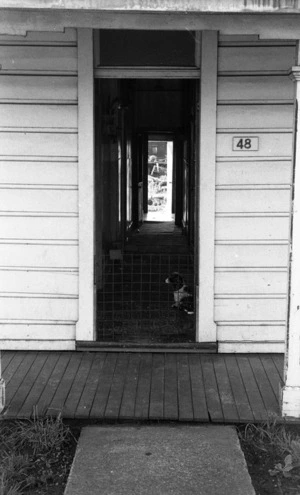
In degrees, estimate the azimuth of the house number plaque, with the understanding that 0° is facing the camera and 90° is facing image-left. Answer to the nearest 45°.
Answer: approximately 0°

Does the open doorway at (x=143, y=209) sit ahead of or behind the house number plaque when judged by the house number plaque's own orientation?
behind

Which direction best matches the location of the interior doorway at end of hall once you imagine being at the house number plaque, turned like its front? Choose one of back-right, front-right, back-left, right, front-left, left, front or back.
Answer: back
